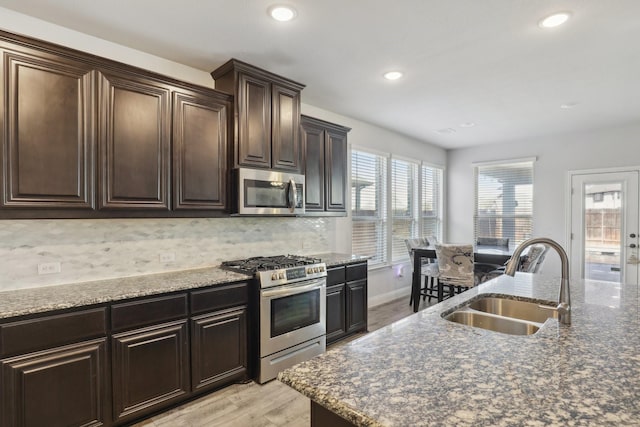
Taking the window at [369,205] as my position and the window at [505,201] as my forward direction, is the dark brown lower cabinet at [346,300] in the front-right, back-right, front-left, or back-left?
back-right

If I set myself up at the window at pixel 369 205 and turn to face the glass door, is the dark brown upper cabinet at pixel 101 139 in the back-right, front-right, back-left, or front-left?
back-right

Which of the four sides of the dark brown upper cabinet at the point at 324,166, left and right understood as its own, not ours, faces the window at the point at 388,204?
left

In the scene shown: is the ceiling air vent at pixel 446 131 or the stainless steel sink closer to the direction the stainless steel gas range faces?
the stainless steel sink

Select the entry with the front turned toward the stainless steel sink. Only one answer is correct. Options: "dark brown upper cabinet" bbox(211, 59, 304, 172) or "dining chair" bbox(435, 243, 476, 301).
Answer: the dark brown upper cabinet

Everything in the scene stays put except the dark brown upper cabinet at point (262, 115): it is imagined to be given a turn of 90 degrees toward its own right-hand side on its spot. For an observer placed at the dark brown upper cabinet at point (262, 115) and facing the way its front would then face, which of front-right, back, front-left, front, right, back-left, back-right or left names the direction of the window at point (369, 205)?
back

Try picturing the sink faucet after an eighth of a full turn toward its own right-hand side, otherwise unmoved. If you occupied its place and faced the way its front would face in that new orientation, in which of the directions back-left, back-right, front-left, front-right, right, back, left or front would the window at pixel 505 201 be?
front-right

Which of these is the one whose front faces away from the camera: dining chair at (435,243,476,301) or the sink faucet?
the dining chair

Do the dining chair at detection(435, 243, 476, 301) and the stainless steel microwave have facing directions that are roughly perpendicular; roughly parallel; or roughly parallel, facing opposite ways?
roughly perpendicular

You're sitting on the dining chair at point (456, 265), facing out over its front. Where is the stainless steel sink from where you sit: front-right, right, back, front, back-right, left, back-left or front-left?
back

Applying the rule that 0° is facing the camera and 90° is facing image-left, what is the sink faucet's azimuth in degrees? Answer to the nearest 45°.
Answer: approximately 90°

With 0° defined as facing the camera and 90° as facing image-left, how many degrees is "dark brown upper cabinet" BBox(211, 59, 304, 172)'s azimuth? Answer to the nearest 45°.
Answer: approximately 315°
